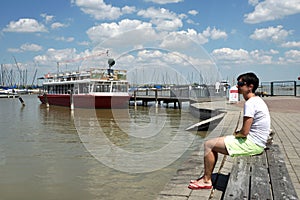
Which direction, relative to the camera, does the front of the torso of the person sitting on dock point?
to the viewer's left
